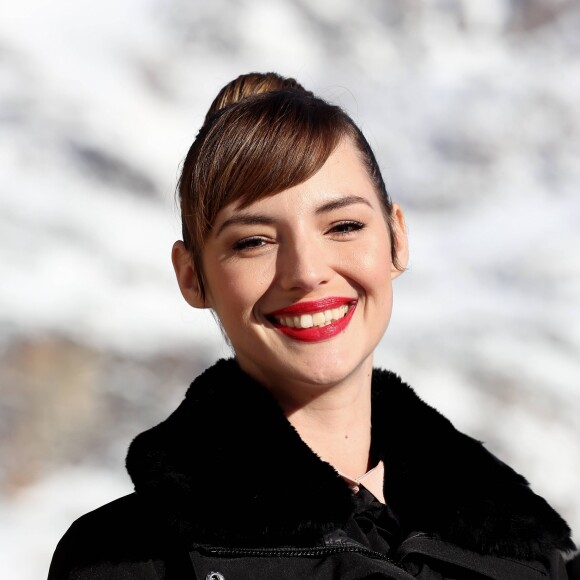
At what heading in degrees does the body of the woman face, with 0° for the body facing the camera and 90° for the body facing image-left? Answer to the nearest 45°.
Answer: approximately 0°
